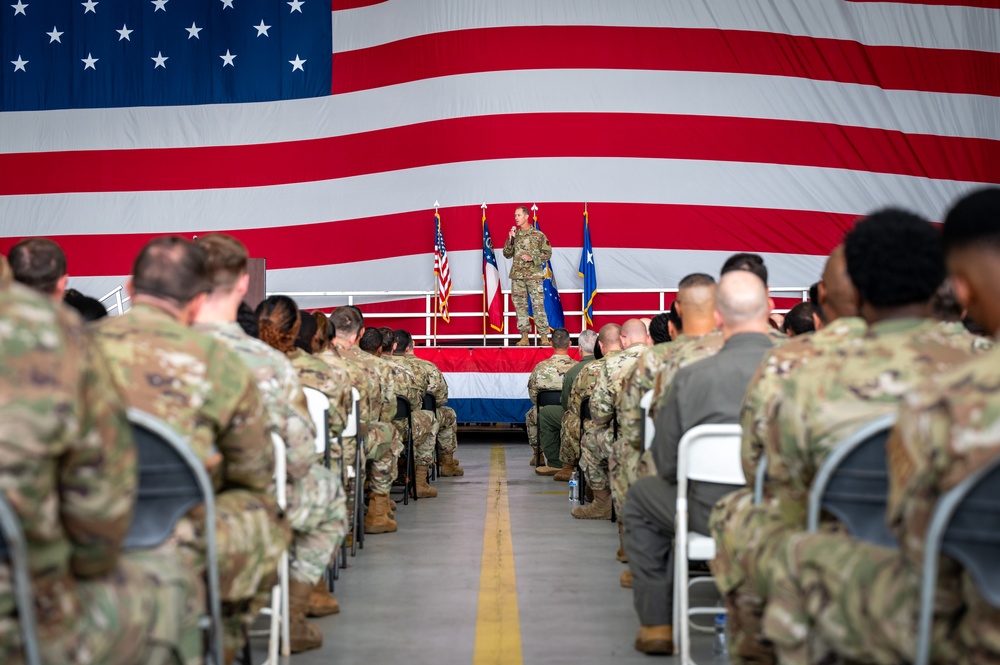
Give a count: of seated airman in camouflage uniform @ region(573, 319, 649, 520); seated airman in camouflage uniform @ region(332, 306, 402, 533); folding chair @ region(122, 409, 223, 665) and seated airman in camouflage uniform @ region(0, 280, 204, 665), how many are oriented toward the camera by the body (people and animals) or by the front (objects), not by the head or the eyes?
0

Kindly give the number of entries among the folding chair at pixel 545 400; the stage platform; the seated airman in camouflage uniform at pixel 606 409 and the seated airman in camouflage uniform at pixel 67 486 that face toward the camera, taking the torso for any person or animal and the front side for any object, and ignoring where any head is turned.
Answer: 1

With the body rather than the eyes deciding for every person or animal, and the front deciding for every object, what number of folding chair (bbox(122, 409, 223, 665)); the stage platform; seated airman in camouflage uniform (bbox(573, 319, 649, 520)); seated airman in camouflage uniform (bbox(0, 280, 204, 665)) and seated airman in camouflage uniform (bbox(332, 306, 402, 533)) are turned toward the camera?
1

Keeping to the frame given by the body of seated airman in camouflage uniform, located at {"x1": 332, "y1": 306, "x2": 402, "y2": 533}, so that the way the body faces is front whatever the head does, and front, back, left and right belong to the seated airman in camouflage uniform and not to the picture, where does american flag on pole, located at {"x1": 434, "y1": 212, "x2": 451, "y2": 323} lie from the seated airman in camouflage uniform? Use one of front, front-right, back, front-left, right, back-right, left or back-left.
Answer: front-left

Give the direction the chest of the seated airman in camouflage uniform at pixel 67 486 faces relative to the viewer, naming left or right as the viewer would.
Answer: facing away from the viewer and to the right of the viewer

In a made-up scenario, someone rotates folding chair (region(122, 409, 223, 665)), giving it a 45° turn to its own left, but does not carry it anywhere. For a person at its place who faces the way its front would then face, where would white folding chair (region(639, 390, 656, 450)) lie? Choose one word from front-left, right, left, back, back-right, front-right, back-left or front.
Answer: right

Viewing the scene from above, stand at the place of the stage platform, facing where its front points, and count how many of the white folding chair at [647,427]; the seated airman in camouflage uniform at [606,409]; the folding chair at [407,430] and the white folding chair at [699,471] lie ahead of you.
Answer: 4

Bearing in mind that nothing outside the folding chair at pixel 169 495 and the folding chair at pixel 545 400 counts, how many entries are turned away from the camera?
2

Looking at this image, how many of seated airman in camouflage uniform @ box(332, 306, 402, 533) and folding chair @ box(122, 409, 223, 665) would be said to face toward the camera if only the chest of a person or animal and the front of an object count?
0

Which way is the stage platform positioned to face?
toward the camera

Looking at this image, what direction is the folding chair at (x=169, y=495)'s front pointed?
away from the camera

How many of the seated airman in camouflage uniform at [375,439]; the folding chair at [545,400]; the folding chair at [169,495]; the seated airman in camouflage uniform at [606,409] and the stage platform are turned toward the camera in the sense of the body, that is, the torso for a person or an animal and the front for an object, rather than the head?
1

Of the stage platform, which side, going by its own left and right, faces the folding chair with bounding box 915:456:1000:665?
front

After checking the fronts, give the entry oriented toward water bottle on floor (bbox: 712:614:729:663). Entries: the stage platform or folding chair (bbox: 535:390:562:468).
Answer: the stage platform

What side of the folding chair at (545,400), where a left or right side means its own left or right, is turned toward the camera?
back

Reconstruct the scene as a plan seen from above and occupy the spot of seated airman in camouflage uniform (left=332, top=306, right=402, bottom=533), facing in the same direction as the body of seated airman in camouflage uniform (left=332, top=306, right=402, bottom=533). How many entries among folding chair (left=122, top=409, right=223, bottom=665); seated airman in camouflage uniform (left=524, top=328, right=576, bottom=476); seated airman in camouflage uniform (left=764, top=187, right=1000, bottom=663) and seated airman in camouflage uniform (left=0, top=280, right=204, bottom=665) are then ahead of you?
1

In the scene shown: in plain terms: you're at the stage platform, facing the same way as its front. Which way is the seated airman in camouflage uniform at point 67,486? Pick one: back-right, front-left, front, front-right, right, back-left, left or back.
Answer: front

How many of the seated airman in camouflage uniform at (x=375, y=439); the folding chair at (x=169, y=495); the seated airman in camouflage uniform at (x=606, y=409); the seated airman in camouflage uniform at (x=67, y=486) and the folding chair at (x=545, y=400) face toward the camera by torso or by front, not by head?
0

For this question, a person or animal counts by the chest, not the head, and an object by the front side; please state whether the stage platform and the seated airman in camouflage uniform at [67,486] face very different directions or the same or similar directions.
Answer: very different directions

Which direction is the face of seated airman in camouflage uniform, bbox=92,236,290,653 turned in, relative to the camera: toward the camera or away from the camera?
away from the camera

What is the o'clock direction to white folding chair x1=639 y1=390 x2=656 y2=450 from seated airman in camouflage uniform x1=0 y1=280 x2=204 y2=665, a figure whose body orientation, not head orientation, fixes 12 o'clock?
The white folding chair is roughly at 12 o'clock from the seated airman in camouflage uniform.

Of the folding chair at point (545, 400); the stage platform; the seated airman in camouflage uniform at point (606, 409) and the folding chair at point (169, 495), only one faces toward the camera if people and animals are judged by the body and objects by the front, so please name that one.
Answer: the stage platform

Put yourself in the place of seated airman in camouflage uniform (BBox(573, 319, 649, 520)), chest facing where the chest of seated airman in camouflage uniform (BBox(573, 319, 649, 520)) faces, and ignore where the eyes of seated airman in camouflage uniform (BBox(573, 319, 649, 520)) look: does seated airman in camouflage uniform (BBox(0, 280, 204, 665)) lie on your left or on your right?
on your left
